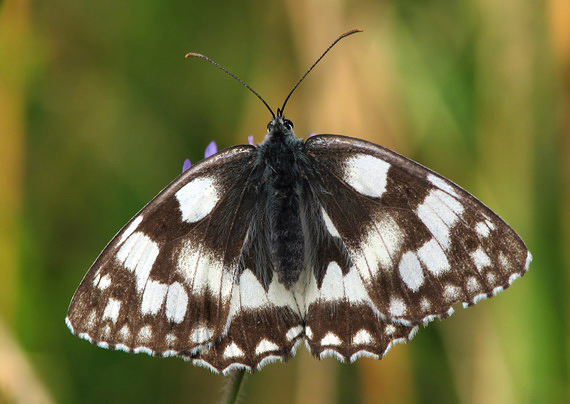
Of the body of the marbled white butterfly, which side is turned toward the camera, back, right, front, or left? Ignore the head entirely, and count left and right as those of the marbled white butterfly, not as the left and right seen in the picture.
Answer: back
